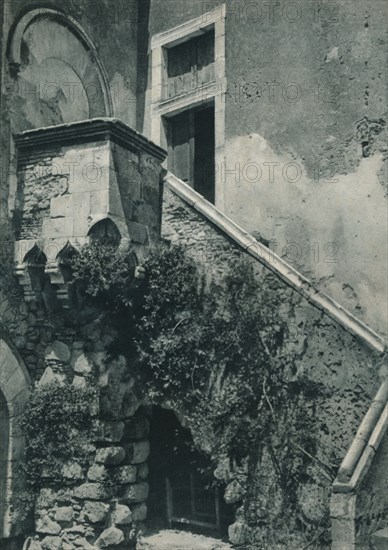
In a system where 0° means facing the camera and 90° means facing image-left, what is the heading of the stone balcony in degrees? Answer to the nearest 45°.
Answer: approximately 45°
